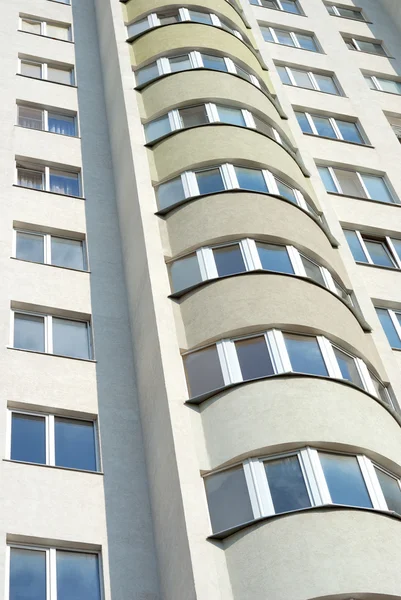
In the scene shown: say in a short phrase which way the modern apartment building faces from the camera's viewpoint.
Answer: facing the viewer
